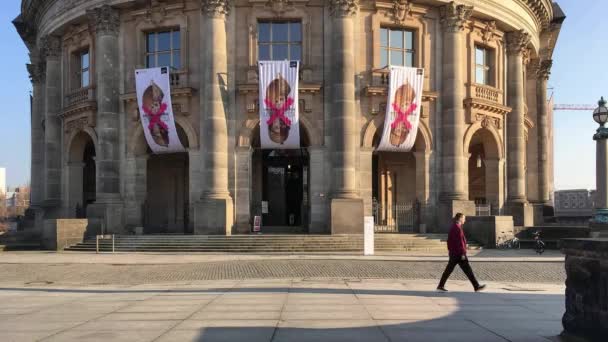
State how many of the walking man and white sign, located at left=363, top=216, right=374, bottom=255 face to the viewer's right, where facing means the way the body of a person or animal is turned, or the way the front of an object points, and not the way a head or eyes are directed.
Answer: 1

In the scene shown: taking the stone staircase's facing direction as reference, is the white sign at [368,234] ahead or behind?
ahead

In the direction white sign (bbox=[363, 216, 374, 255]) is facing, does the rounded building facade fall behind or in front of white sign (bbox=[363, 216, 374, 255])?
behind

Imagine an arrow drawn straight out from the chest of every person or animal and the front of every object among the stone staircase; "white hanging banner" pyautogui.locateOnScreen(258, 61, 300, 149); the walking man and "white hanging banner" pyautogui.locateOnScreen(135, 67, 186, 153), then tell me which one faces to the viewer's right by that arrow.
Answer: the walking man

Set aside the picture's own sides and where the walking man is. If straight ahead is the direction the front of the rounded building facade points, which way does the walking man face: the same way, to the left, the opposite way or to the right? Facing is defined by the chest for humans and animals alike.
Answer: to the left

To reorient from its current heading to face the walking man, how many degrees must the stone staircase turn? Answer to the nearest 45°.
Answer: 0° — it already faces them

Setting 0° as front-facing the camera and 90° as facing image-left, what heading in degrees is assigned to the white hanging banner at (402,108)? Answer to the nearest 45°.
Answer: approximately 0°

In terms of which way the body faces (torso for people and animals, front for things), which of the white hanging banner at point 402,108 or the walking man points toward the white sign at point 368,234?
the white hanging banner

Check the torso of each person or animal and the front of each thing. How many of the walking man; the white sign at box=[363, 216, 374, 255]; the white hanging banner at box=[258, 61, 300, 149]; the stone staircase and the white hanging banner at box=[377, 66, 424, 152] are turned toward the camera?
4

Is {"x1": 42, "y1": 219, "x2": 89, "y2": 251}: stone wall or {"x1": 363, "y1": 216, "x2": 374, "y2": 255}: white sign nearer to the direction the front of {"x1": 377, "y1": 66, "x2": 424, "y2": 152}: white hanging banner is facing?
the white sign

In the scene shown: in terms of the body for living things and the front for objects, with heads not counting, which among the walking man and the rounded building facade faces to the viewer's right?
the walking man

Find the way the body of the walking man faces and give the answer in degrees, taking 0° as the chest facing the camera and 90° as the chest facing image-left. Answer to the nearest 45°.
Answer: approximately 270°
